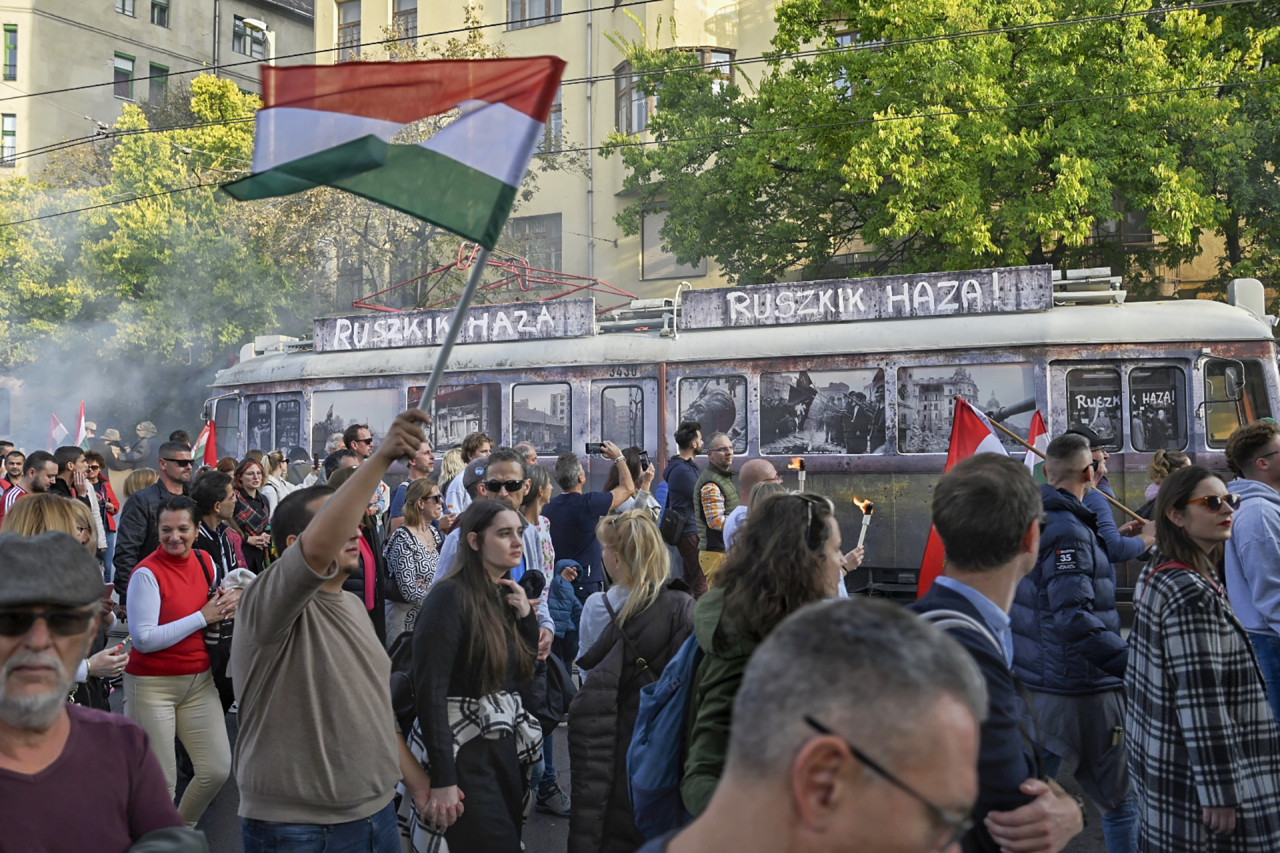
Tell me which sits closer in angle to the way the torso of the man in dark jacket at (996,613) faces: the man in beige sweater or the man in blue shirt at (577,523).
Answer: the man in blue shirt

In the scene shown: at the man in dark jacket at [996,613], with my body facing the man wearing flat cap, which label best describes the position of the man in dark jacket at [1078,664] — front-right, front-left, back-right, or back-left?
back-right

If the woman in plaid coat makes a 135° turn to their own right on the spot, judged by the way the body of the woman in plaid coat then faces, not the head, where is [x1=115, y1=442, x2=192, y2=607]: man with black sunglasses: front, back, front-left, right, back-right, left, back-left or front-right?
front-right
